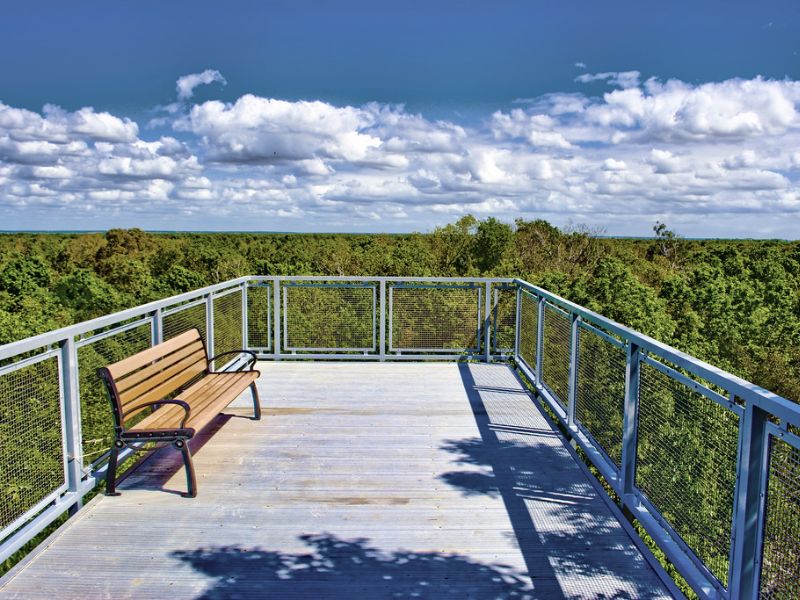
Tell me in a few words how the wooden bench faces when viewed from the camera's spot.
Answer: facing the viewer and to the right of the viewer
